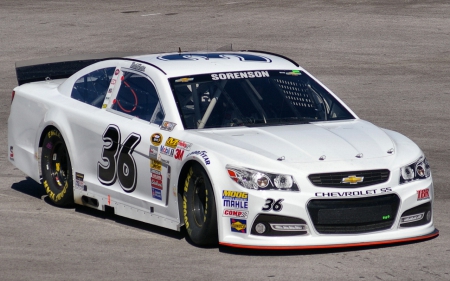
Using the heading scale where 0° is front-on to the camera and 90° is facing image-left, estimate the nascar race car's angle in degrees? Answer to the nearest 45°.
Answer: approximately 315°
